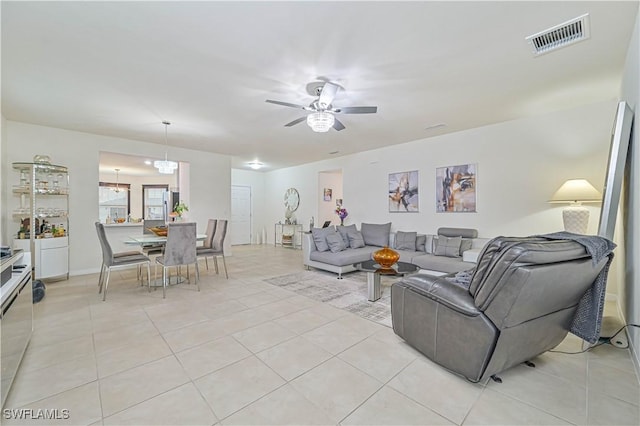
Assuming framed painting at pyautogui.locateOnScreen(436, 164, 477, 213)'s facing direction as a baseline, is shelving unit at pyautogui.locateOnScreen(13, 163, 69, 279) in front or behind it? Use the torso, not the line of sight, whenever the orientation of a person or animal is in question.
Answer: in front

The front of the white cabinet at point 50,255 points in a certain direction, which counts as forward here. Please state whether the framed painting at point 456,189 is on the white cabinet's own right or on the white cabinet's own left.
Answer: on the white cabinet's own left

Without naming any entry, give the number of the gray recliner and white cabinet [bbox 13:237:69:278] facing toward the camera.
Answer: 1

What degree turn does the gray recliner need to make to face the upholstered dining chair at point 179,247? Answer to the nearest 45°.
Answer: approximately 45° to its left

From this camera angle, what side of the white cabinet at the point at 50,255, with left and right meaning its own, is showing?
front

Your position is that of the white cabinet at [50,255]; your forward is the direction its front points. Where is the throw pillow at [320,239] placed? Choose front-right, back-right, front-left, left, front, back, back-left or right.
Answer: front-left

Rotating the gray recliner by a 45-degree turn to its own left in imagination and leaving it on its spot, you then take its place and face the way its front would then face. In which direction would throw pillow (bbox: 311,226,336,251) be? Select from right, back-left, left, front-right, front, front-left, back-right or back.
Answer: front-right

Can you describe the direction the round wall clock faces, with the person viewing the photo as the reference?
facing the viewer and to the left of the viewer

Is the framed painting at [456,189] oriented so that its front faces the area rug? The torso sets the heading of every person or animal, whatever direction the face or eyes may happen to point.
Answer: yes

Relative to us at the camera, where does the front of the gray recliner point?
facing away from the viewer and to the left of the viewer

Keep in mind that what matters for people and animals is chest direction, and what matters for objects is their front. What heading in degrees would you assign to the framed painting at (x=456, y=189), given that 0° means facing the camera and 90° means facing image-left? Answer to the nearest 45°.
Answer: approximately 45°

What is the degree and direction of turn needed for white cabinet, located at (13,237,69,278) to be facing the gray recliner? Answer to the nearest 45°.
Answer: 0° — it already faces it

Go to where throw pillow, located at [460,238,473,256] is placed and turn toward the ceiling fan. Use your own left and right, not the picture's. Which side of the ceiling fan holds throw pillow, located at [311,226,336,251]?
right

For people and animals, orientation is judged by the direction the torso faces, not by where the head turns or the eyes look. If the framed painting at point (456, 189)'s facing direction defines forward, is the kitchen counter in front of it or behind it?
in front
